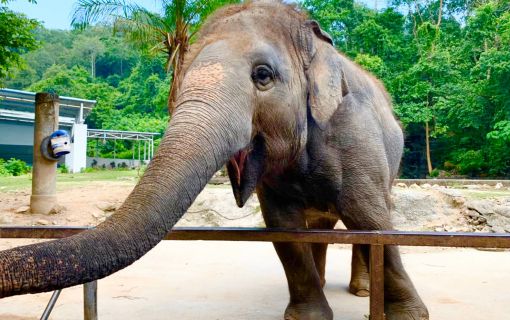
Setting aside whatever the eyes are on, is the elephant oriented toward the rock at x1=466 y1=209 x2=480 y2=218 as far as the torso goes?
no

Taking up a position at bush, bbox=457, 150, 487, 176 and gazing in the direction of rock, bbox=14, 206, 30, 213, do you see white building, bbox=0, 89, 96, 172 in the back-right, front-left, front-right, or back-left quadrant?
front-right

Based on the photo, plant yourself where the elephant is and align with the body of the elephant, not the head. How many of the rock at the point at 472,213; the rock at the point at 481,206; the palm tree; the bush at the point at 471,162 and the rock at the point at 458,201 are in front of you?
0

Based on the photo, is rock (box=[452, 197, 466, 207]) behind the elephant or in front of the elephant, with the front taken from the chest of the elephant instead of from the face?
behind

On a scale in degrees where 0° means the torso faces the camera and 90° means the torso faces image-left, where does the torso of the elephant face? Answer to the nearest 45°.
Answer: approximately 45°

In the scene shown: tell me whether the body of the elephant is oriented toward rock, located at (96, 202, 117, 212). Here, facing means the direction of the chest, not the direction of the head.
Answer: no

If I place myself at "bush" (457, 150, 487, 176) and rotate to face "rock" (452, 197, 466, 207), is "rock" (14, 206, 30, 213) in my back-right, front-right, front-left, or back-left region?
front-right

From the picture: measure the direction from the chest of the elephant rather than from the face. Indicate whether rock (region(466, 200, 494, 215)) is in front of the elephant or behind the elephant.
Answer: behind

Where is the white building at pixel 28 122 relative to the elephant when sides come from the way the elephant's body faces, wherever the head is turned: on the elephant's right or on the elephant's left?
on the elephant's right

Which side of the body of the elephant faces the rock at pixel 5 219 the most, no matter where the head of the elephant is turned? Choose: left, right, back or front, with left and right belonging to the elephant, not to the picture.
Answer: right

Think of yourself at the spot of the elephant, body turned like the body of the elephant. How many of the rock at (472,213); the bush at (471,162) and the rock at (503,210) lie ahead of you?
0

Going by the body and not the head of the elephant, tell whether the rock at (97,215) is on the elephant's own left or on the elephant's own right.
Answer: on the elephant's own right

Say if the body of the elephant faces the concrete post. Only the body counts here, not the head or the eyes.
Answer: no

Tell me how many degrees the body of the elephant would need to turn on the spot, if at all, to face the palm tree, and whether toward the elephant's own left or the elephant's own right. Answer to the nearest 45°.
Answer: approximately 135° to the elephant's own right

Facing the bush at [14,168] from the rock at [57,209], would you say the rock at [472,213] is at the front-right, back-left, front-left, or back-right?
back-right
